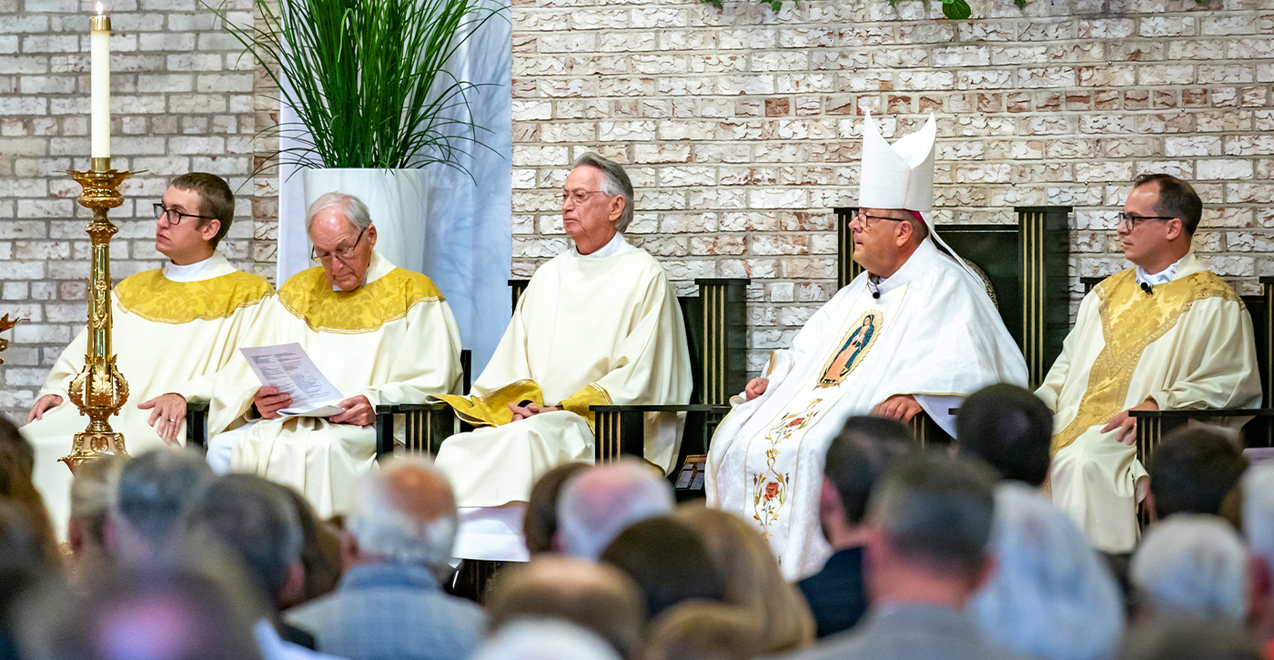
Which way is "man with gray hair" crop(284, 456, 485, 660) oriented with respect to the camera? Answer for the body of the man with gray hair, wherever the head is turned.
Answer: away from the camera

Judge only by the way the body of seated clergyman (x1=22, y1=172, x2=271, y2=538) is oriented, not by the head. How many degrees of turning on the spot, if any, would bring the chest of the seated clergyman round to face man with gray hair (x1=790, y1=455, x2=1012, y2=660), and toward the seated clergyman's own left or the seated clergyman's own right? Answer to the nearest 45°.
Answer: approximately 45° to the seated clergyman's own left

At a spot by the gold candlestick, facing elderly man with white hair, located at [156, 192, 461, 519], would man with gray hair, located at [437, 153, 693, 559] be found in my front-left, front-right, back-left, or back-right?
front-right

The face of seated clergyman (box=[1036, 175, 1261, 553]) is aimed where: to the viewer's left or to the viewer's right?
to the viewer's left

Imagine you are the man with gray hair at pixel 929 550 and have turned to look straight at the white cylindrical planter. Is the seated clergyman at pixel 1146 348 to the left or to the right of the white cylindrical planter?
right

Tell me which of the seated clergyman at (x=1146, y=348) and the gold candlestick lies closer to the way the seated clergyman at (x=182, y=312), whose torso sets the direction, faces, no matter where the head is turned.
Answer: the gold candlestick

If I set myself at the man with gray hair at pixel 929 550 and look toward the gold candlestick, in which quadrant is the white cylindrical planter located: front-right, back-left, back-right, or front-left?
front-right

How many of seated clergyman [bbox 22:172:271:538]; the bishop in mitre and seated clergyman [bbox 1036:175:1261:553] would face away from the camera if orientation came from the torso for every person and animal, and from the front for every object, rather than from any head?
0

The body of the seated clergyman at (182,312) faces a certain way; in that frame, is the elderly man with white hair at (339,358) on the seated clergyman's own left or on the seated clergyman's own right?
on the seated clergyman's own left

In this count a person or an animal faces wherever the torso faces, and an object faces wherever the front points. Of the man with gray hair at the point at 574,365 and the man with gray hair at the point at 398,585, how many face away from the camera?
1

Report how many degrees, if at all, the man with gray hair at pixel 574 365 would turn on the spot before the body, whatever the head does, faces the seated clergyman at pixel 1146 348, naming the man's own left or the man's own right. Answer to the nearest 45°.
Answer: approximately 135° to the man's own left

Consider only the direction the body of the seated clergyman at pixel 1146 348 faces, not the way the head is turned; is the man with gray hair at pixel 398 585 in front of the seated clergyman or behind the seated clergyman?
in front

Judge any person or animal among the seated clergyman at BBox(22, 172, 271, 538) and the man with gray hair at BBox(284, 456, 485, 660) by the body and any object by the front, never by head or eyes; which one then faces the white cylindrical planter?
the man with gray hair

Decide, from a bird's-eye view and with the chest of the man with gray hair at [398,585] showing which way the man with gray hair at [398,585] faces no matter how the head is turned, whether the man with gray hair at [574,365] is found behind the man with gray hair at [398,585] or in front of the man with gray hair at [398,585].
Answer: in front

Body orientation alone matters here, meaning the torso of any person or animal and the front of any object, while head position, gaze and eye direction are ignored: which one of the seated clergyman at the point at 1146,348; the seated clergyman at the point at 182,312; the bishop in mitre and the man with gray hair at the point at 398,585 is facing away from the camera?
the man with gray hair

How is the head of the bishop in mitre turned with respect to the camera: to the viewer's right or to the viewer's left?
to the viewer's left

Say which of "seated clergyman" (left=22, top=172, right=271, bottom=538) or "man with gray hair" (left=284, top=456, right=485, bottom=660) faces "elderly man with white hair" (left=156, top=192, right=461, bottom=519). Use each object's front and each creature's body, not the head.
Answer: the man with gray hair

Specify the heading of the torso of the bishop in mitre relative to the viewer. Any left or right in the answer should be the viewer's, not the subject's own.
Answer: facing the viewer and to the left of the viewer
